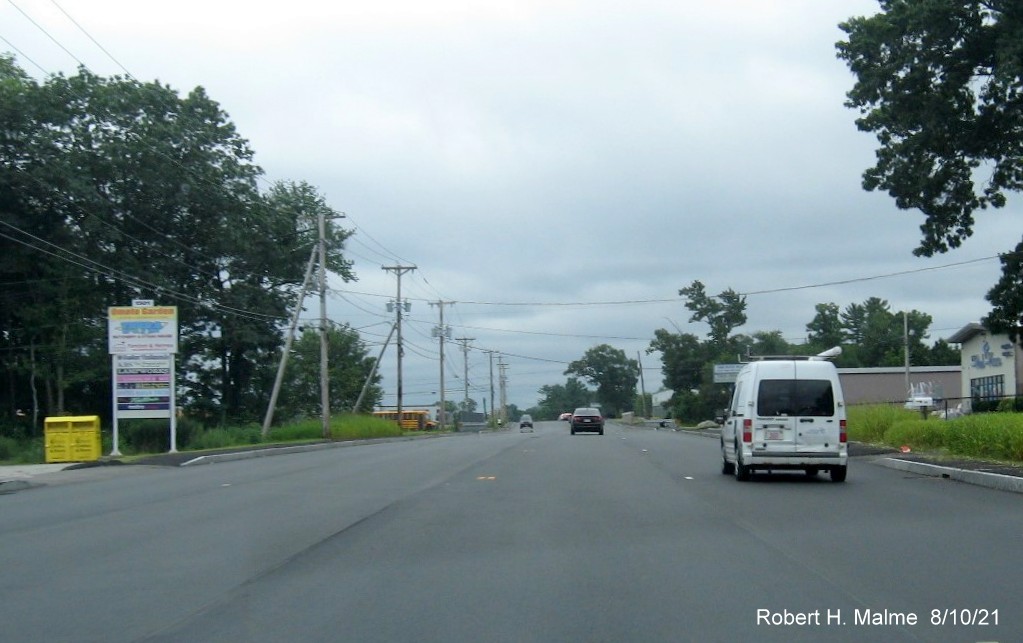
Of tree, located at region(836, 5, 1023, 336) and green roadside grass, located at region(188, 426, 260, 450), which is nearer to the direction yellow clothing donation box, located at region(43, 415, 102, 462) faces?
the tree

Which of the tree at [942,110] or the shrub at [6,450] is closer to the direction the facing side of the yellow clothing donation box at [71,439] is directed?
the tree

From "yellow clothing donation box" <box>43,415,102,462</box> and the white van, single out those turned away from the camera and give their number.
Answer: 1

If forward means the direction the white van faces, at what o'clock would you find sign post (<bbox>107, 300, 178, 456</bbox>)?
The sign post is roughly at 10 o'clock from the white van.

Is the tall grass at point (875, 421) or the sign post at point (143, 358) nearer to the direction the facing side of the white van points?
the tall grass

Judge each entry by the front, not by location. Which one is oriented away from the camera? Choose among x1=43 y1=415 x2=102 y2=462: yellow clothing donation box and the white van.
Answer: the white van

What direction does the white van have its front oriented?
away from the camera

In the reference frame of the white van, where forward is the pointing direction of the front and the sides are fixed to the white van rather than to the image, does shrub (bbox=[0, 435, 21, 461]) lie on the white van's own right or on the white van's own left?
on the white van's own left

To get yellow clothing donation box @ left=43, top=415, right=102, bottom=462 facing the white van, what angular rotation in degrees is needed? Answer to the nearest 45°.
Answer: approximately 45° to its left

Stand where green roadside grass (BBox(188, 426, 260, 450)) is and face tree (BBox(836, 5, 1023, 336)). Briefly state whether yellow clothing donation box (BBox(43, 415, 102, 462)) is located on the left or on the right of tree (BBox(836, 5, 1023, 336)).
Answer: right
